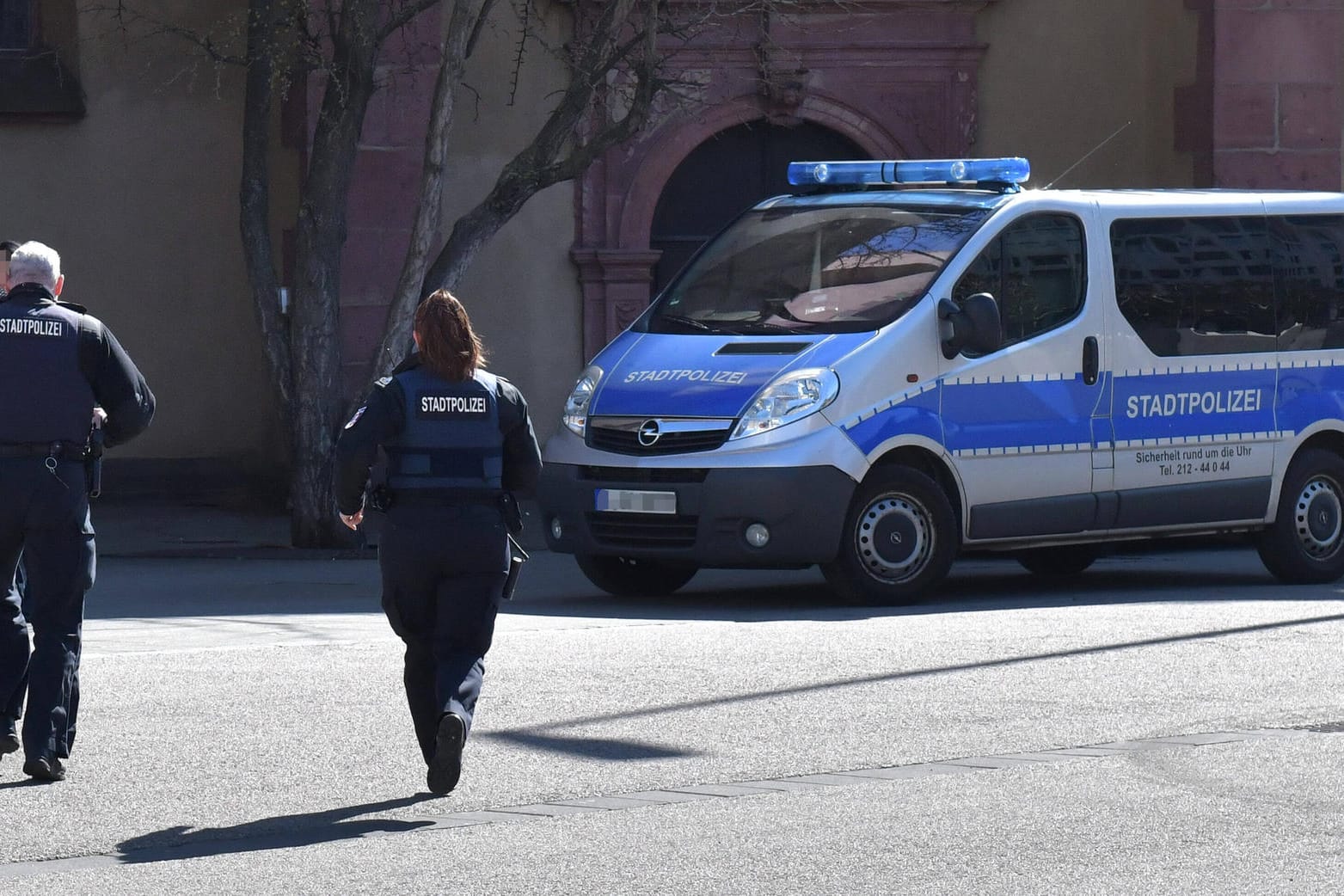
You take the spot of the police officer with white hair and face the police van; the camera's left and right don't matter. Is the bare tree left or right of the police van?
left

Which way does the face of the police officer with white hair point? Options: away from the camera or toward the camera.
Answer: away from the camera

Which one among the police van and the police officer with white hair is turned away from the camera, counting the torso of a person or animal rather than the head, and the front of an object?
the police officer with white hair

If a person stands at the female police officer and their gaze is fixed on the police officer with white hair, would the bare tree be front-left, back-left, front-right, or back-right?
front-right

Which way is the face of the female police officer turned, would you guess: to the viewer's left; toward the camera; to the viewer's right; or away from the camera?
away from the camera

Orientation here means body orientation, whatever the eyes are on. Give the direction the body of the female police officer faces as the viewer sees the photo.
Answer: away from the camera

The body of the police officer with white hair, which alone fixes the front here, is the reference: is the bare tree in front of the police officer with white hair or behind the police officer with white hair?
in front

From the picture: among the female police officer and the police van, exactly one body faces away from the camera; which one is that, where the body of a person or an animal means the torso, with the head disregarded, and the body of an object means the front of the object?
the female police officer

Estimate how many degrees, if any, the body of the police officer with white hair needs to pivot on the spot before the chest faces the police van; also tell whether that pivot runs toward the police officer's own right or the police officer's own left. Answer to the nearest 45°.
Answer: approximately 45° to the police officer's own right

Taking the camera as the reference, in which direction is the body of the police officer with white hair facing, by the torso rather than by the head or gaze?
away from the camera

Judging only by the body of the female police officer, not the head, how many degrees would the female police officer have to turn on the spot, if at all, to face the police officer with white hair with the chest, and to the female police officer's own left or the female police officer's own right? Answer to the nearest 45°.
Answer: approximately 90° to the female police officer's own left

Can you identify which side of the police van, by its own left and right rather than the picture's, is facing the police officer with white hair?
front

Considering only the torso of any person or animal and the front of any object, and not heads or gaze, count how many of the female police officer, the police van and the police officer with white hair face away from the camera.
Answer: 2

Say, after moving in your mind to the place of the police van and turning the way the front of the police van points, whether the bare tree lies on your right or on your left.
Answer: on your right

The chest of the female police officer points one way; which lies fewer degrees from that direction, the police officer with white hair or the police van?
the police van
